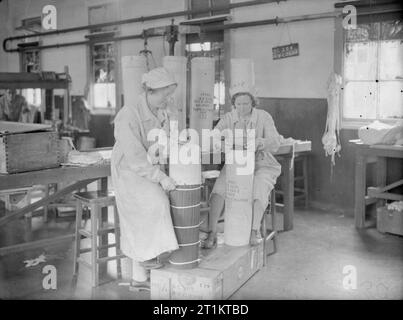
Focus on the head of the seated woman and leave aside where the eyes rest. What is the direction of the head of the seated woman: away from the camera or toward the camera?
toward the camera

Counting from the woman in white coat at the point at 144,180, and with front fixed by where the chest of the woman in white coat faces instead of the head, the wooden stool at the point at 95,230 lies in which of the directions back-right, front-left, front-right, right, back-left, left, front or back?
back

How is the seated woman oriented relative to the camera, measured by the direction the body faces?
toward the camera

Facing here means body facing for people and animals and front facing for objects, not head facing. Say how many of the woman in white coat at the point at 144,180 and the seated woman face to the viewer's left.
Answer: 0

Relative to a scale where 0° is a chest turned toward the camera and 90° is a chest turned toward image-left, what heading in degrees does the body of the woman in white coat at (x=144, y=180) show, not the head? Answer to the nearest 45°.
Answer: approximately 315°

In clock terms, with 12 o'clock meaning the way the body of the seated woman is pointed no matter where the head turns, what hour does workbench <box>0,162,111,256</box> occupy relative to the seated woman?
The workbench is roughly at 2 o'clock from the seated woman.

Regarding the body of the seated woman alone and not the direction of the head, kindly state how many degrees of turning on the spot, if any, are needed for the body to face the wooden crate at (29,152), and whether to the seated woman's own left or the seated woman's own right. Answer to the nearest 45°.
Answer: approximately 45° to the seated woman's own right

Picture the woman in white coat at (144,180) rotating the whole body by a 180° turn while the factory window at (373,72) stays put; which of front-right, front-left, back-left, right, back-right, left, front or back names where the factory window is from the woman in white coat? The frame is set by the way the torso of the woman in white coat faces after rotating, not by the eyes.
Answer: right

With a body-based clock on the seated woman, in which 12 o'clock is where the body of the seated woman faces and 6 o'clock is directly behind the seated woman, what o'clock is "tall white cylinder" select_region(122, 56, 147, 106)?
The tall white cylinder is roughly at 4 o'clock from the seated woman.

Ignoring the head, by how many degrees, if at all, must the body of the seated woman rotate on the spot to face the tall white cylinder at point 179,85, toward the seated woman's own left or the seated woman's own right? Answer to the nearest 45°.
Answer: approximately 135° to the seated woman's own right

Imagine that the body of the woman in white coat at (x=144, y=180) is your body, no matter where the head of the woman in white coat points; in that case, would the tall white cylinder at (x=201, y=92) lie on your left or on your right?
on your left

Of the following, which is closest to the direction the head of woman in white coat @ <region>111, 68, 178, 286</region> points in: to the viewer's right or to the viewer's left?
to the viewer's right
